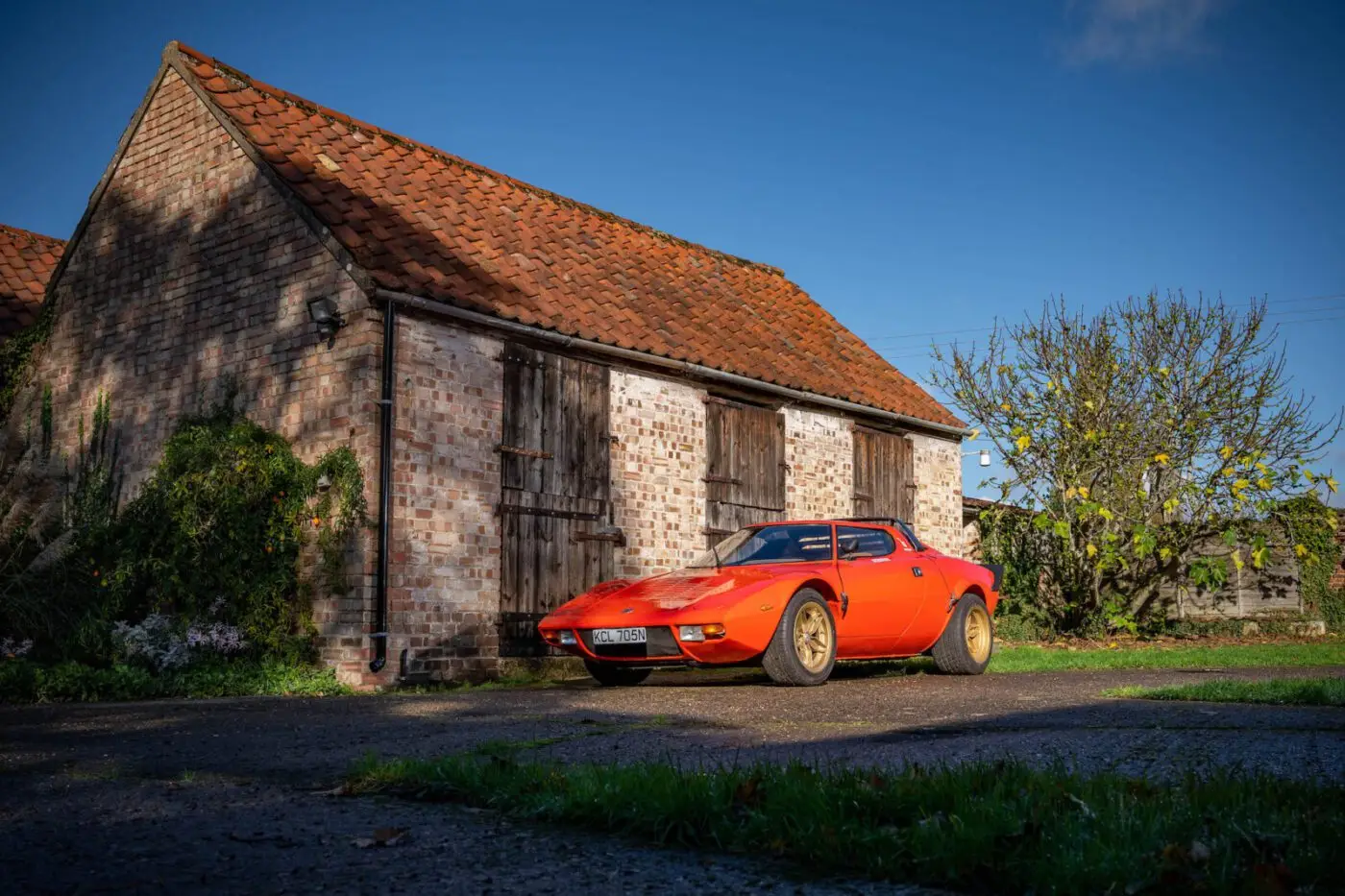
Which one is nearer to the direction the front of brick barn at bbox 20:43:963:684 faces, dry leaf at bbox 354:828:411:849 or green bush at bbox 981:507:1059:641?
the dry leaf

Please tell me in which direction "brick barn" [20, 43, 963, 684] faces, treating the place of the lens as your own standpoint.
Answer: facing the viewer and to the right of the viewer

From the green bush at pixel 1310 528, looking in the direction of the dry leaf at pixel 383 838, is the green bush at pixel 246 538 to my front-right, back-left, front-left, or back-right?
front-right

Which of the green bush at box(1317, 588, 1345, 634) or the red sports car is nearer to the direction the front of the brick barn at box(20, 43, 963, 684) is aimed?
the red sports car

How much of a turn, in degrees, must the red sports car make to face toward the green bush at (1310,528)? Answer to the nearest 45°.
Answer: approximately 180°

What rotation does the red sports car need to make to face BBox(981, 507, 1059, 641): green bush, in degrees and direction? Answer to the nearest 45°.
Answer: approximately 135° to its right

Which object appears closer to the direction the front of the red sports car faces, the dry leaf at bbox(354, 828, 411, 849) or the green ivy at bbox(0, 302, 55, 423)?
the dry leaf

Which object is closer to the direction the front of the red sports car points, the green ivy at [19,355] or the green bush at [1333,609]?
the green ivy

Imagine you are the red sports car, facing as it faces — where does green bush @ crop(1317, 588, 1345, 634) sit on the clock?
The green bush is roughly at 6 o'clock from the red sports car.

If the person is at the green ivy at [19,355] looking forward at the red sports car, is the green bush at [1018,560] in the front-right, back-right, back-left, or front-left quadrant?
front-left

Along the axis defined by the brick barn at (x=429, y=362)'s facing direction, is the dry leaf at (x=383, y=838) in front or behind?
in front

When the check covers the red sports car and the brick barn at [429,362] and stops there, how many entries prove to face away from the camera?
0

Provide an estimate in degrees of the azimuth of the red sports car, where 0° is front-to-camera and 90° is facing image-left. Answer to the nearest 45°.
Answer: approximately 45°

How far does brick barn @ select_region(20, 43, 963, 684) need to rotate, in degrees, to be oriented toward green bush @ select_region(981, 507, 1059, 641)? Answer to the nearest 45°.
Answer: approximately 90° to its left

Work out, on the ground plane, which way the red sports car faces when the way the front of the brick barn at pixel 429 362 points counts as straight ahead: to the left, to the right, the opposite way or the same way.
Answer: to the right

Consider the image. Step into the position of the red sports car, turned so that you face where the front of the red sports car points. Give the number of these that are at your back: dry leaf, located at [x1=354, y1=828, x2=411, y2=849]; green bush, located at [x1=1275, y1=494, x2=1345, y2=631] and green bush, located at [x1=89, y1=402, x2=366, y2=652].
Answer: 1
